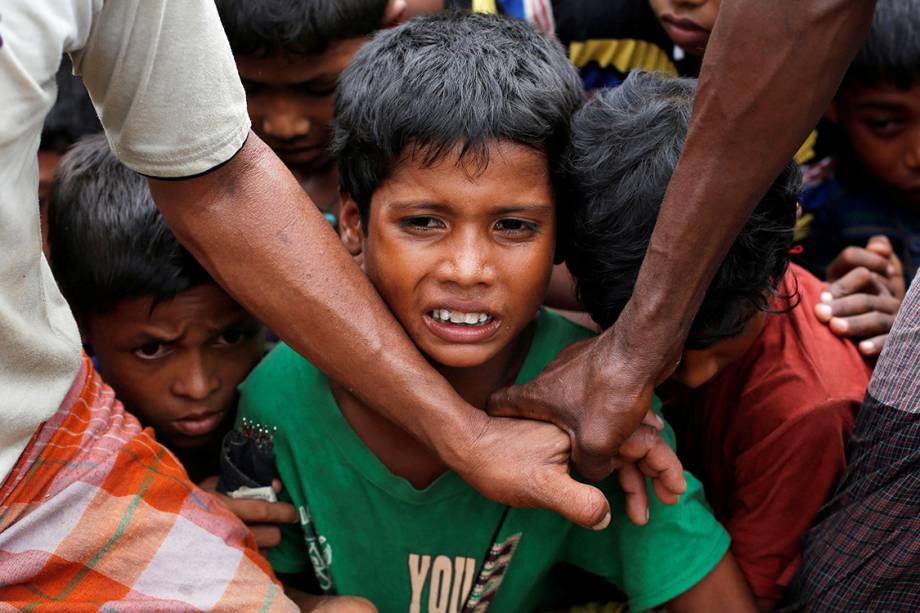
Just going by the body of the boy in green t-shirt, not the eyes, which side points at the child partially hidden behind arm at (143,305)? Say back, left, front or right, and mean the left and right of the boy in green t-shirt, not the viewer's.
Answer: right

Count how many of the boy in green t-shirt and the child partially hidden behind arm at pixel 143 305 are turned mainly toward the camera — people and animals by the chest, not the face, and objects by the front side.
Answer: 2

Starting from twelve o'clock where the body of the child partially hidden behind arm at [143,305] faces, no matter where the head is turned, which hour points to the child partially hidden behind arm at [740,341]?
the child partially hidden behind arm at [740,341] is roughly at 10 o'clock from the child partially hidden behind arm at [143,305].

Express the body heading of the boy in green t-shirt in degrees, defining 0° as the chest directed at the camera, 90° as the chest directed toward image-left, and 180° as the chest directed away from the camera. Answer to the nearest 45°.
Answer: approximately 0°

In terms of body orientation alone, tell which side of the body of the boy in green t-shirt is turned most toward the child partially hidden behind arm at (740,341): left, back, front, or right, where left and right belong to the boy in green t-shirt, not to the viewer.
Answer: left
